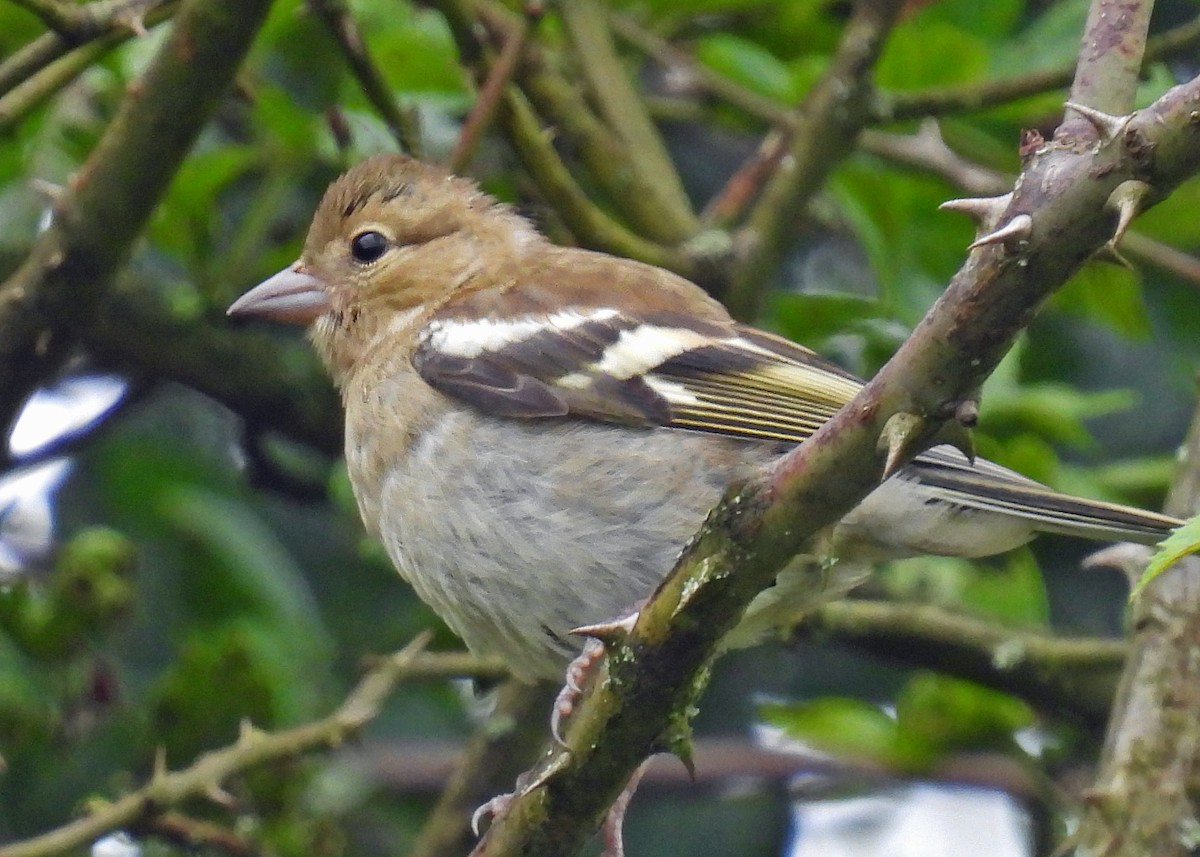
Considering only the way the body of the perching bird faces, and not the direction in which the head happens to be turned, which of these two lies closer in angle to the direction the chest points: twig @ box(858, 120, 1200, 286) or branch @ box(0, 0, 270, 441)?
the branch

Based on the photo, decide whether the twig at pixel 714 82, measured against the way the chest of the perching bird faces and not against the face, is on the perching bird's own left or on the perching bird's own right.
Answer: on the perching bird's own right

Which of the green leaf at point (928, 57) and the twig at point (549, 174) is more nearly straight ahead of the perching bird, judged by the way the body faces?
the twig

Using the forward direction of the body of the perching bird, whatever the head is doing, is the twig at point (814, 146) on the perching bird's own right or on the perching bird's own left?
on the perching bird's own right

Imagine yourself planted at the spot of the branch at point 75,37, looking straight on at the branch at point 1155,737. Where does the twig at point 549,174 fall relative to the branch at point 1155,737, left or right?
left

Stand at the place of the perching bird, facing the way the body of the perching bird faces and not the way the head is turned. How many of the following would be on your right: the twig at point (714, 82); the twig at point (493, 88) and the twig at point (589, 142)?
3

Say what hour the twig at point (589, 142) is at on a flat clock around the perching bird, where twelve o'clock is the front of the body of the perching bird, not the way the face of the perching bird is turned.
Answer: The twig is roughly at 3 o'clock from the perching bird.

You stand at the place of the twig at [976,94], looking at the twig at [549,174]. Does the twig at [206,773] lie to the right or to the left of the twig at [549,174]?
left

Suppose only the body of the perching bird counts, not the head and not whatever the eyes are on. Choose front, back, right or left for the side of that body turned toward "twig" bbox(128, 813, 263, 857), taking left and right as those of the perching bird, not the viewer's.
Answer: front

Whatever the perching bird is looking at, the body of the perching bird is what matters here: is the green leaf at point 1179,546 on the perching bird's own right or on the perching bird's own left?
on the perching bird's own left

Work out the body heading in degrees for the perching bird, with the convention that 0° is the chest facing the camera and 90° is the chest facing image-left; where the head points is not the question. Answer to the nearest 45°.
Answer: approximately 90°

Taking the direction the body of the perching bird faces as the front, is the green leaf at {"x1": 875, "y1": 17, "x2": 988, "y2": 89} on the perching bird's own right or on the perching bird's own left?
on the perching bird's own right

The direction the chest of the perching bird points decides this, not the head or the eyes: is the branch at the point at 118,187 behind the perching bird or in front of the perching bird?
in front
